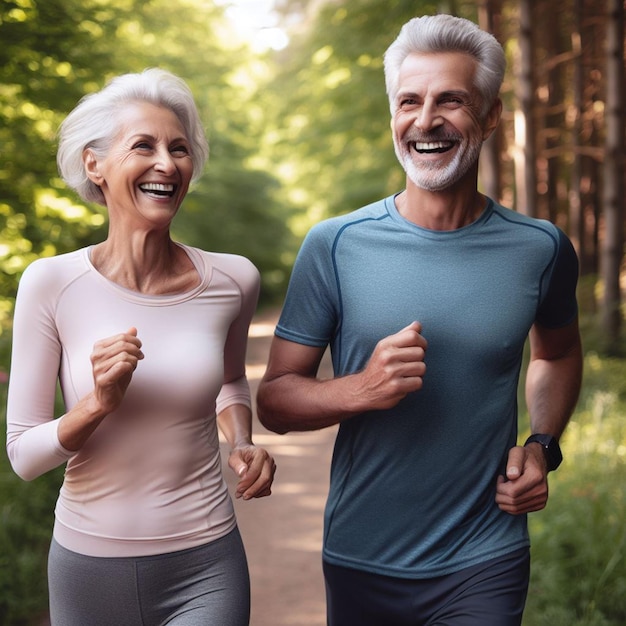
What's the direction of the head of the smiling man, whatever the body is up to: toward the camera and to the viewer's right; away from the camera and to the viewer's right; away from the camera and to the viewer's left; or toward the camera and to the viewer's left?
toward the camera and to the viewer's left

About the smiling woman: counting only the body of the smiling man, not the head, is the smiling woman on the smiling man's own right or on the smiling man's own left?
on the smiling man's own right

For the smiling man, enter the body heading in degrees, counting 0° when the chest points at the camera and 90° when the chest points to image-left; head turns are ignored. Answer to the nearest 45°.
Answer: approximately 0°

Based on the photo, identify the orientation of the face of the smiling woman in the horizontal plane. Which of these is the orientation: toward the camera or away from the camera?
toward the camera
